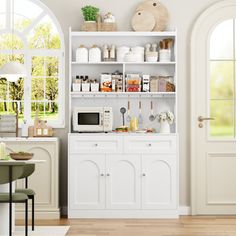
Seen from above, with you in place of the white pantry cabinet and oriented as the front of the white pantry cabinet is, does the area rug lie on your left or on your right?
on your right

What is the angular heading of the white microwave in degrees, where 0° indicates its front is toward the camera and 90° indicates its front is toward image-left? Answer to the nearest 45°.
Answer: approximately 0°

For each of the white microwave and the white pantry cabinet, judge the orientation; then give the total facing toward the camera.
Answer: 2

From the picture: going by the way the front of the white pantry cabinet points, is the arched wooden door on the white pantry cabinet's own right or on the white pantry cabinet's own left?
on the white pantry cabinet's own left

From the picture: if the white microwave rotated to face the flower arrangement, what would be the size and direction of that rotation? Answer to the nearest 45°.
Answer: approximately 90° to its left

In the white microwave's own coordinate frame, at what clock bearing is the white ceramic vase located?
The white ceramic vase is roughly at 9 o'clock from the white microwave.

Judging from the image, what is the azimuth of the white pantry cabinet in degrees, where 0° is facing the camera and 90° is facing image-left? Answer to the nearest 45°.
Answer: approximately 0°
